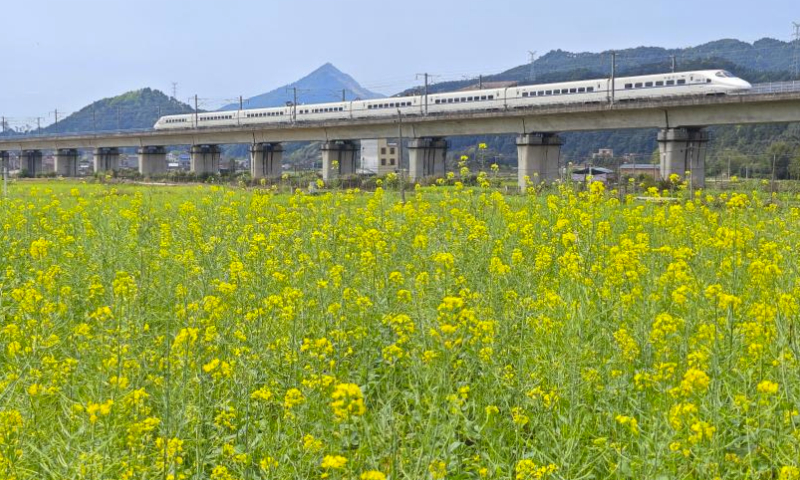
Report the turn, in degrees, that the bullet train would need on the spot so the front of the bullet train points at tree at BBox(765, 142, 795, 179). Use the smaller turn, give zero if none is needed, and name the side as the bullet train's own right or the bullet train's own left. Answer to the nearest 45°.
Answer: approximately 45° to the bullet train's own left

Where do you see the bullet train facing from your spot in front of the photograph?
facing the viewer and to the right of the viewer
